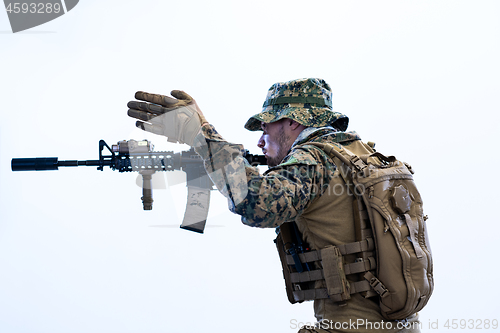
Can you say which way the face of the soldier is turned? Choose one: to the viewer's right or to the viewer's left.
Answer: to the viewer's left

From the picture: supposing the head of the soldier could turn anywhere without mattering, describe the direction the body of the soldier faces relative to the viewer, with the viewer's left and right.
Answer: facing to the left of the viewer
